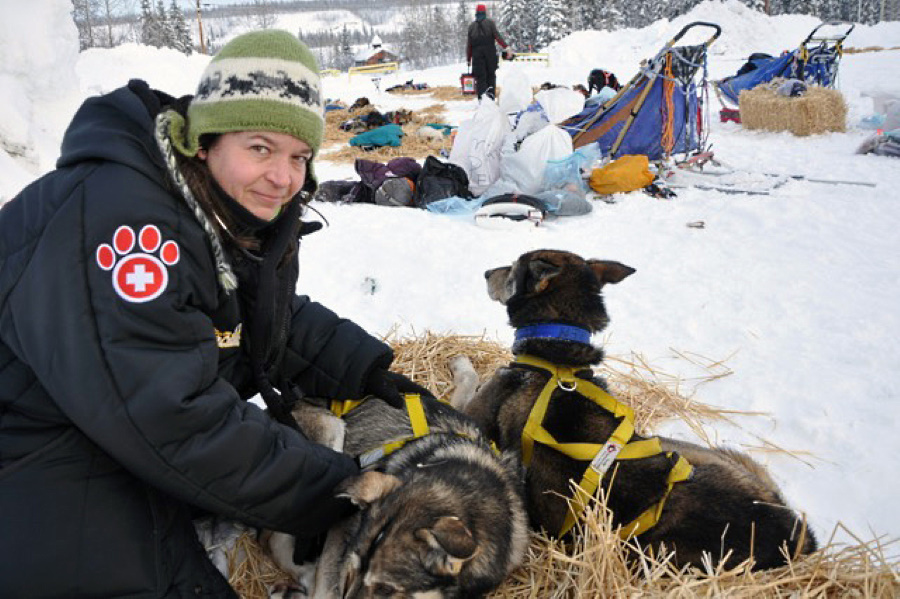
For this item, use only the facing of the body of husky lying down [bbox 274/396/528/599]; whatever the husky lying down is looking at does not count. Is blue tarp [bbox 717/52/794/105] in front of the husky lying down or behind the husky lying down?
behind

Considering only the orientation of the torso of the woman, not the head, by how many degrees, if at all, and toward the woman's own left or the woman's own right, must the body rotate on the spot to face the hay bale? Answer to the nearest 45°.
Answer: approximately 90° to the woman's own left

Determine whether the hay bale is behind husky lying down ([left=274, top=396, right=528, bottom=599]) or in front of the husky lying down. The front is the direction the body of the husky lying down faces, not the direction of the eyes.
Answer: behind

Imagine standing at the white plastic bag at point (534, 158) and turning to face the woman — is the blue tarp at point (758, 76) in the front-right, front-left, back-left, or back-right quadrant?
back-left

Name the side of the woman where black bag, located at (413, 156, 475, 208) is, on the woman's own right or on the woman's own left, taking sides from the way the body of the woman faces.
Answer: on the woman's own left

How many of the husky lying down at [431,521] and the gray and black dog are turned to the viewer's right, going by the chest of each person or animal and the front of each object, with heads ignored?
0

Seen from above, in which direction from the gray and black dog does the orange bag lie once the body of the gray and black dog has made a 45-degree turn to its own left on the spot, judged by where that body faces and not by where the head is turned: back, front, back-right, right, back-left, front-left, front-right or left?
right

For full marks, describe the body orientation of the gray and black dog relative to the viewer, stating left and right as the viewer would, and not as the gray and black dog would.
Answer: facing away from the viewer and to the left of the viewer

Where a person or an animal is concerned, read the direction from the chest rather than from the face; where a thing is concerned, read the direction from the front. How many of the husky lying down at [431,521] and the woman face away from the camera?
0

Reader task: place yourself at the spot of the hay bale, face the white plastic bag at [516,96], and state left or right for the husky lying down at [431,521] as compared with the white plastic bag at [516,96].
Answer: left
